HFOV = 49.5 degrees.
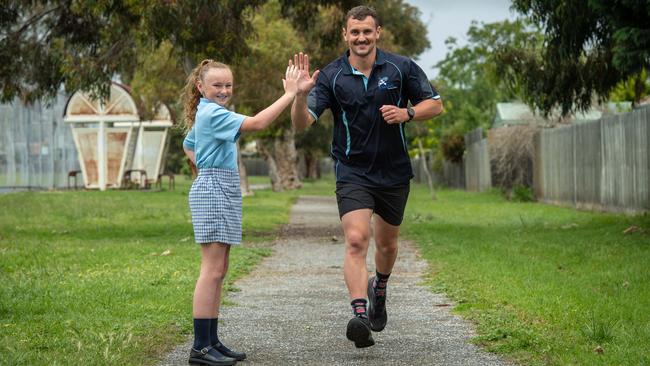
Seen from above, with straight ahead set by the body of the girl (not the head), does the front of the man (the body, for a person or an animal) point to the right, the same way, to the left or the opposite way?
to the right

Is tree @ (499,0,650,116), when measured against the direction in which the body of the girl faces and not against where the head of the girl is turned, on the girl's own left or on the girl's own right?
on the girl's own left

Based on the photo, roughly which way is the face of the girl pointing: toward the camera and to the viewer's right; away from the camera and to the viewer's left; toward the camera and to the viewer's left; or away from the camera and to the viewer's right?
toward the camera and to the viewer's right

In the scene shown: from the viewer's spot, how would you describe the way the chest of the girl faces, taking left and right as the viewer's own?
facing to the right of the viewer

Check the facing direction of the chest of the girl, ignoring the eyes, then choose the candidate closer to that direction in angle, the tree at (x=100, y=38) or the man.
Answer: the man

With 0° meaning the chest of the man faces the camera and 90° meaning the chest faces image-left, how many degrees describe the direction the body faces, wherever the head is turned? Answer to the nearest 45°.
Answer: approximately 0°

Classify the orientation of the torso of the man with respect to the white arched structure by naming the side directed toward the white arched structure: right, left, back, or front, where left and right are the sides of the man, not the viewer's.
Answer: back

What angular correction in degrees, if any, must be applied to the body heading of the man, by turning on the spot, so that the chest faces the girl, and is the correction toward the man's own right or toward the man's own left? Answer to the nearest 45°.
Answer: approximately 45° to the man's own right
